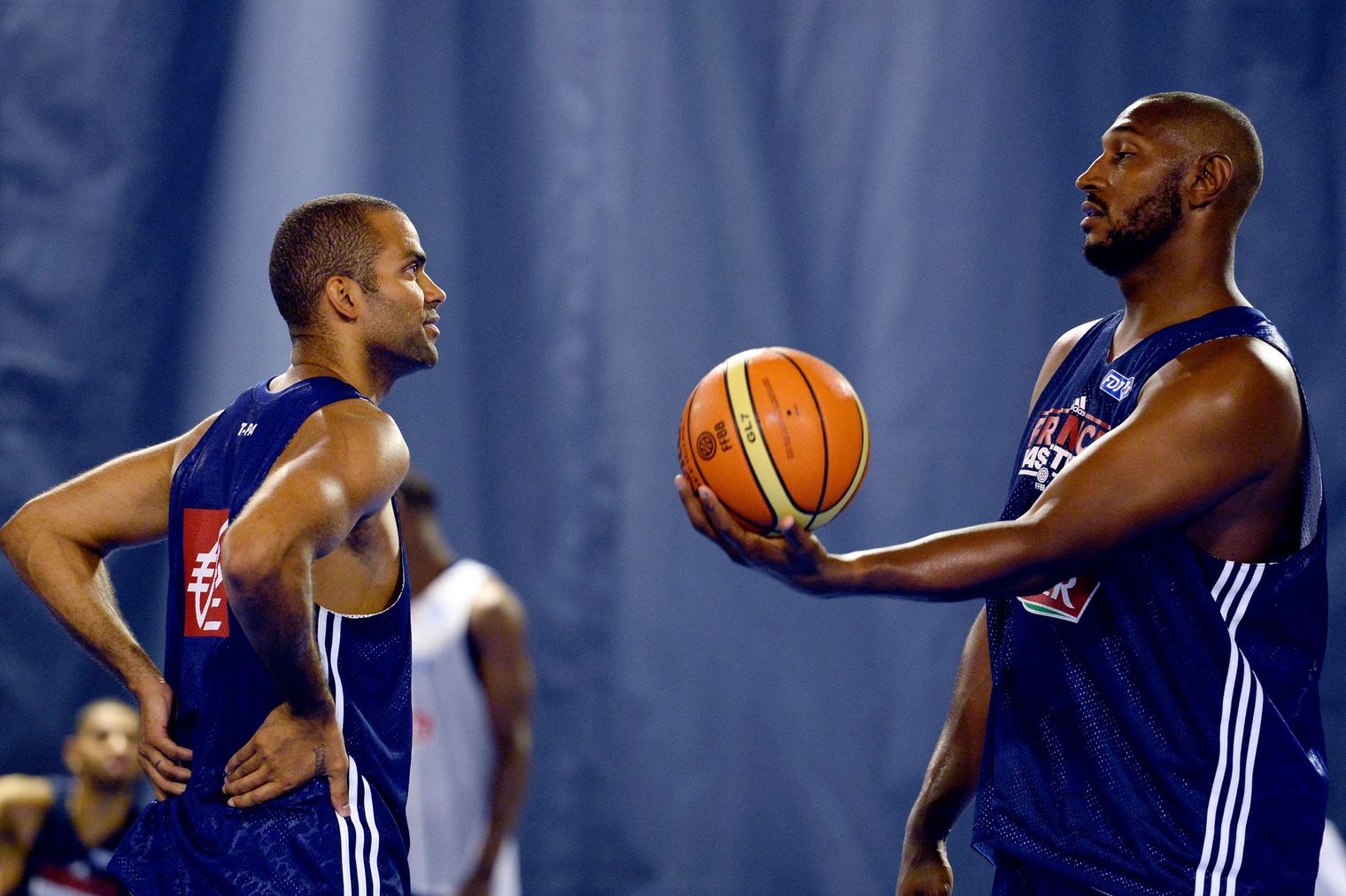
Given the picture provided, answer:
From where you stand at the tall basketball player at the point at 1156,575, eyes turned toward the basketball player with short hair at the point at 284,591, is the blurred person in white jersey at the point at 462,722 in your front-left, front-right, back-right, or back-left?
front-right

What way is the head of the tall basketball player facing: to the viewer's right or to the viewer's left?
to the viewer's left

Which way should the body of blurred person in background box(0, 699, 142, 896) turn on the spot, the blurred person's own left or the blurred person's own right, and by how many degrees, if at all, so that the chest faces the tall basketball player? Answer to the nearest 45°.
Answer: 0° — they already face them

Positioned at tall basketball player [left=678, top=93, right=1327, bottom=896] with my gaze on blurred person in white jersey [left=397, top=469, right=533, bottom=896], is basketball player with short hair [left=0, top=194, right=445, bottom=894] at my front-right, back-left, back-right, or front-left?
front-left

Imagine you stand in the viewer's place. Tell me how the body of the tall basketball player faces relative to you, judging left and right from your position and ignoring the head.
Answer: facing the viewer and to the left of the viewer

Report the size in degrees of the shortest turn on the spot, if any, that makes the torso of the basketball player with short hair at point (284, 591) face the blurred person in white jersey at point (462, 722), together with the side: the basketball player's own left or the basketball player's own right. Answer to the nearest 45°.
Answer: approximately 45° to the basketball player's own left

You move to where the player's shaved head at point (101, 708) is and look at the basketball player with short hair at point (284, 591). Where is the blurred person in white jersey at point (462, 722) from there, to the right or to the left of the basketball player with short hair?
left

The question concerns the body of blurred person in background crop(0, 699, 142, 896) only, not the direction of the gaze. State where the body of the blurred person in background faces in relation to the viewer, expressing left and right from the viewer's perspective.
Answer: facing the viewer and to the right of the viewer

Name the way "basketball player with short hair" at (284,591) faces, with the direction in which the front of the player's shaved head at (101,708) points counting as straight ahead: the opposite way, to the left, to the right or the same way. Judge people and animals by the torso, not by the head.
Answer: to the left

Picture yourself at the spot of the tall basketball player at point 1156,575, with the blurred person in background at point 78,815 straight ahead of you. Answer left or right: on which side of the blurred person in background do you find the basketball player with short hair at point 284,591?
left

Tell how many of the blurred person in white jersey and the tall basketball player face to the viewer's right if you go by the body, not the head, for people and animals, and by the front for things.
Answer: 0

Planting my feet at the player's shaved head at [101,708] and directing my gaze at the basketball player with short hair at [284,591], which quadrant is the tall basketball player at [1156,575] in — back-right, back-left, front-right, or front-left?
front-left

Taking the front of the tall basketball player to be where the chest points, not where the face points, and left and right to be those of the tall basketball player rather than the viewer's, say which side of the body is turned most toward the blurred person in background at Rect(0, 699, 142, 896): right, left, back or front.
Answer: right

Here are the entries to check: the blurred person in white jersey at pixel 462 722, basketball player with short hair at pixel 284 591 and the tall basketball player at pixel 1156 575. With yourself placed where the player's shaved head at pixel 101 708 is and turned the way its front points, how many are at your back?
0

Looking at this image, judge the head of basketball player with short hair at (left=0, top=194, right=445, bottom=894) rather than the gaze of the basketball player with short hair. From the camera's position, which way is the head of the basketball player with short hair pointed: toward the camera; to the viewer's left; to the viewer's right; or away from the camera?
to the viewer's right
